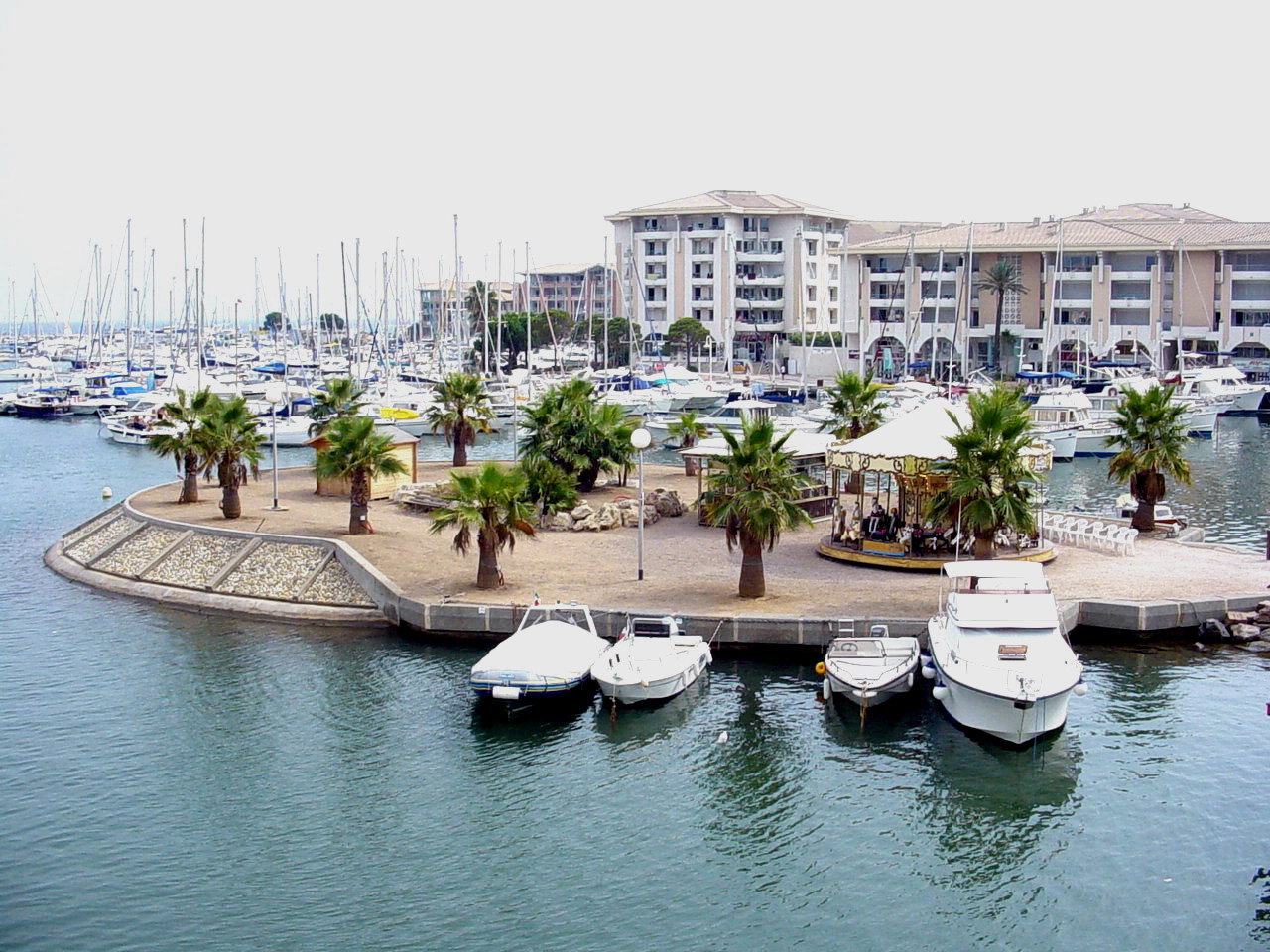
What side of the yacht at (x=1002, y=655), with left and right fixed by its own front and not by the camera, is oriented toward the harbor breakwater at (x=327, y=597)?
right

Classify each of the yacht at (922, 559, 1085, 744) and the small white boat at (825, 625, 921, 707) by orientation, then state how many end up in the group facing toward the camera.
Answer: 2

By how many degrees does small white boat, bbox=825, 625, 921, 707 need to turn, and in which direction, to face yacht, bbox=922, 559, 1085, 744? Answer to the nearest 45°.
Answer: approximately 90° to its left

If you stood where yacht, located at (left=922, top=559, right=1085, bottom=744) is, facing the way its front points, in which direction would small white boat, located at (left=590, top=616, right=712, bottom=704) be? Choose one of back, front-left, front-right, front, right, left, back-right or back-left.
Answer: right

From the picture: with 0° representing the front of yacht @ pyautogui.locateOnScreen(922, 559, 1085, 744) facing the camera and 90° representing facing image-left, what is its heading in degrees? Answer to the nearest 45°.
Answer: approximately 0°

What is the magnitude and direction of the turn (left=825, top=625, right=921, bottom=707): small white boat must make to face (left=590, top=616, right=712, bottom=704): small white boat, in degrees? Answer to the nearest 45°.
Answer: approximately 90° to its right

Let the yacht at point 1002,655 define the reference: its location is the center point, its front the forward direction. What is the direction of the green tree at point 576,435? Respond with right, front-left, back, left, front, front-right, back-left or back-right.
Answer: back-right

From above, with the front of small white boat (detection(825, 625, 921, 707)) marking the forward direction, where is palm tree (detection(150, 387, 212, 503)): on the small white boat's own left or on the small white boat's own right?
on the small white boat's own right

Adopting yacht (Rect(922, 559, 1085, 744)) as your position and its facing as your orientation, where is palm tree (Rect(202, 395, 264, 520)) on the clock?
The palm tree is roughly at 4 o'clock from the yacht.

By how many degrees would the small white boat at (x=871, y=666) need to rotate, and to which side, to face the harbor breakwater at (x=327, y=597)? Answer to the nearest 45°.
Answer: approximately 135° to its right

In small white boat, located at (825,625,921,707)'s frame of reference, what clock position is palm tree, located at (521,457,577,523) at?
The palm tree is roughly at 5 o'clock from the small white boat.

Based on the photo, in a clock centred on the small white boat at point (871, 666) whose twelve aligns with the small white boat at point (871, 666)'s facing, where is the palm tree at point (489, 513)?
The palm tree is roughly at 4 o'clock from the small white boat.

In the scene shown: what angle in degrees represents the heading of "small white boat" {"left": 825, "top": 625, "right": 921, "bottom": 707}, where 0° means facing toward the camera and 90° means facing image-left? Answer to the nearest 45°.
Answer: approximately 0°

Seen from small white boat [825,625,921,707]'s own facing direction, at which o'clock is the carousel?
The carousel is roughly at 6 o'clock from the small white boat.
